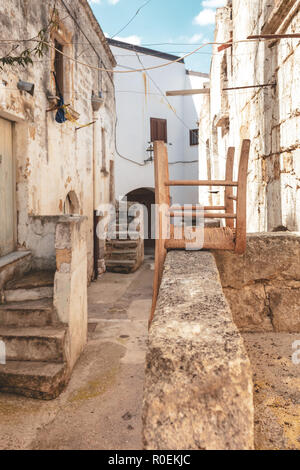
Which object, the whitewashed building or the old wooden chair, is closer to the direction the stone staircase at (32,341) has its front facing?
the old wooden chair

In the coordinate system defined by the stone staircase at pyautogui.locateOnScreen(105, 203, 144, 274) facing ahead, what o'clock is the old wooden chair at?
The old wooden chair is roughly at 12 o'clock from the stone staircase.

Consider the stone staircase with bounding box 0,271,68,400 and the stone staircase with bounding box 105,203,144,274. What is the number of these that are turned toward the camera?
2

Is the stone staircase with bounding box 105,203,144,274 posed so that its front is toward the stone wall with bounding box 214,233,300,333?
yes

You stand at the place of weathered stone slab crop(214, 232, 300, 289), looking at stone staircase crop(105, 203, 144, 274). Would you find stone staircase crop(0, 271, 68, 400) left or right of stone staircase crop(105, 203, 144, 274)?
left

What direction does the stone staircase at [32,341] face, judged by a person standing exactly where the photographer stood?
facing the viewer

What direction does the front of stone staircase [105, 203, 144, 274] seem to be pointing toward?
toward the camera

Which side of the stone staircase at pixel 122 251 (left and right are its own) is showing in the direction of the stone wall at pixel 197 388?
front

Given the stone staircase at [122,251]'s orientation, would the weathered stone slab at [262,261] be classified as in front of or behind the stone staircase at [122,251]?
in front

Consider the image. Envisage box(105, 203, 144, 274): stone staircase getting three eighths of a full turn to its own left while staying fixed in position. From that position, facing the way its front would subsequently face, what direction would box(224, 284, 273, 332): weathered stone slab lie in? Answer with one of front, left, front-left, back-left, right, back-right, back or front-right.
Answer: back-right

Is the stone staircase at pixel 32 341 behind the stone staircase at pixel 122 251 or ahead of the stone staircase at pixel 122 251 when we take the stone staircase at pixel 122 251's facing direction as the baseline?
ahead
